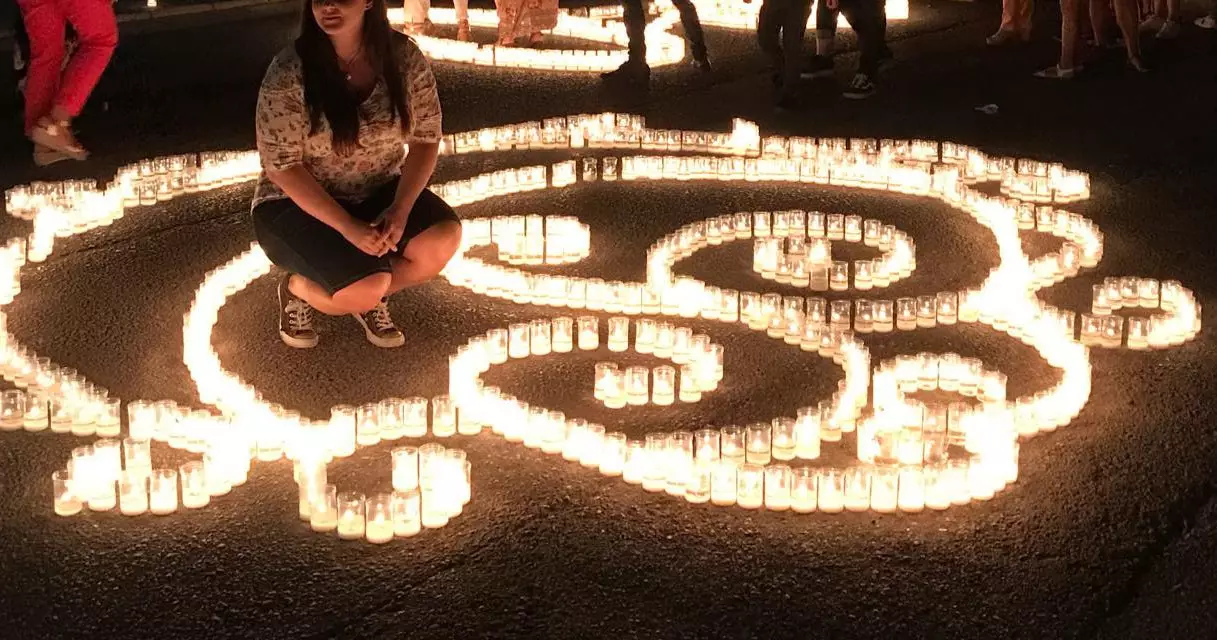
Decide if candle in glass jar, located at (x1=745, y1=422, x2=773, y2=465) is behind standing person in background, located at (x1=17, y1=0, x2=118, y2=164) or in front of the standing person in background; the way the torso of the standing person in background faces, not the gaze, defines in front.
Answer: in front

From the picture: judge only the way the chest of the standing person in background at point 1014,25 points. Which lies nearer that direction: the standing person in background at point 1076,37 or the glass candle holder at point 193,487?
the glass candle holder

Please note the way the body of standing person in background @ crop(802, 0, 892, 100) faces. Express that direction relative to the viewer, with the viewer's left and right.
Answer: facing the viewer and to the left of the viewer

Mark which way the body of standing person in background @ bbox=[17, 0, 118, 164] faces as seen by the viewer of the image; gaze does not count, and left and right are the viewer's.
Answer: facing the viewer and to the right of the viewer

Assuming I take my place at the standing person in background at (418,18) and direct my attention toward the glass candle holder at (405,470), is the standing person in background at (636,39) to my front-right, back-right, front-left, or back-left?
front-left

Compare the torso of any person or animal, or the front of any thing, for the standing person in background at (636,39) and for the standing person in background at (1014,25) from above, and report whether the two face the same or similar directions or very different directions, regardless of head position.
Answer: same or similar directions
